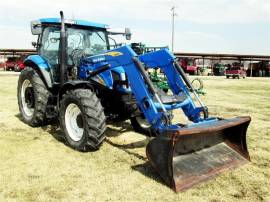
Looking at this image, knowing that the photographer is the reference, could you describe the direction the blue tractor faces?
facing the viewer and to the right of the viewer
